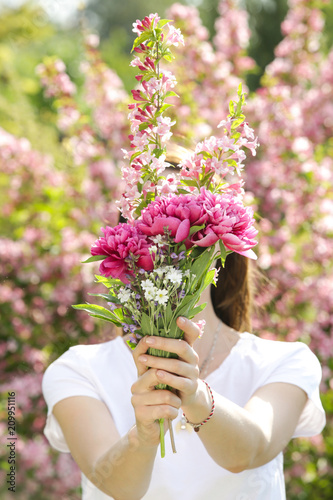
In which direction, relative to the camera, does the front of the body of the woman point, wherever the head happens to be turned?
toward the camera
